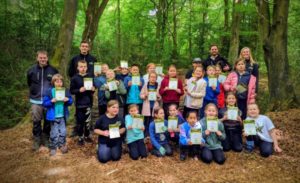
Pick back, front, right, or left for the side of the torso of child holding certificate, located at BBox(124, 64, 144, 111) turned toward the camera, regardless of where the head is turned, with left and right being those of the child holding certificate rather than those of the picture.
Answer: front

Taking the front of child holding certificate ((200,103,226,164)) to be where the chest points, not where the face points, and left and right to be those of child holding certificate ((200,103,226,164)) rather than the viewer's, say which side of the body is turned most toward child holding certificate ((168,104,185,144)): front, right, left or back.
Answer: right

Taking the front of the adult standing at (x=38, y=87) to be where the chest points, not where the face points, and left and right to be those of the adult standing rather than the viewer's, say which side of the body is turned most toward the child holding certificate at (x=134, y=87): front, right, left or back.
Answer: left

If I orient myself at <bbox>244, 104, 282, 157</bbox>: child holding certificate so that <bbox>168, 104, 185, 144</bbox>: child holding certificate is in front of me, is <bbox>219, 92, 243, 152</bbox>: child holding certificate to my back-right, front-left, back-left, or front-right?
front-right

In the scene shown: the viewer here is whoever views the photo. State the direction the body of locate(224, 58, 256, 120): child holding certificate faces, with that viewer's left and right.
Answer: facing the viewer

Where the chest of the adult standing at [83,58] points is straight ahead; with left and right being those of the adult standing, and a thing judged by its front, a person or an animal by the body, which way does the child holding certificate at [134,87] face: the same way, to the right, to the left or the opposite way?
the same way

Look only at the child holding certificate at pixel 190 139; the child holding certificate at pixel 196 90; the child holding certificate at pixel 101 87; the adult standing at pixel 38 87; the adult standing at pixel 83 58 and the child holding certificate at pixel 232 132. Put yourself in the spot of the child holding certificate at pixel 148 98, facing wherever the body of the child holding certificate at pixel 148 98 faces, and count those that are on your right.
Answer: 3

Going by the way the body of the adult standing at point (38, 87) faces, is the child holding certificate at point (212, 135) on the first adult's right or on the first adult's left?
on the first adult's left

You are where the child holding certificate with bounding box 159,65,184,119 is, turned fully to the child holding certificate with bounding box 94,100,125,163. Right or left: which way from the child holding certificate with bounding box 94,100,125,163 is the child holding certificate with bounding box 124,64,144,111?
right

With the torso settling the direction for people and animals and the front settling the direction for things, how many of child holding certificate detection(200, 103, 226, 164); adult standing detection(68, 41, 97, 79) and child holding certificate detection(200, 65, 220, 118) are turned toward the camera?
3

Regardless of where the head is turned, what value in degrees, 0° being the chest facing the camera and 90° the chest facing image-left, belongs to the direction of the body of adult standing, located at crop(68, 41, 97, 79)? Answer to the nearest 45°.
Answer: approximately 0°

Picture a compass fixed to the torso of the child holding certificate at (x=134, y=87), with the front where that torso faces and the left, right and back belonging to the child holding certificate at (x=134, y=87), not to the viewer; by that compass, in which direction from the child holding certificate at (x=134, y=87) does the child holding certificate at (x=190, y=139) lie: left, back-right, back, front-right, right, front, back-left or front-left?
front-left

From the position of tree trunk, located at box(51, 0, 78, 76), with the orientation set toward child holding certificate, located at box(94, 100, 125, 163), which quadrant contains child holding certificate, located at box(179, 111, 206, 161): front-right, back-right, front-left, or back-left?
front-left

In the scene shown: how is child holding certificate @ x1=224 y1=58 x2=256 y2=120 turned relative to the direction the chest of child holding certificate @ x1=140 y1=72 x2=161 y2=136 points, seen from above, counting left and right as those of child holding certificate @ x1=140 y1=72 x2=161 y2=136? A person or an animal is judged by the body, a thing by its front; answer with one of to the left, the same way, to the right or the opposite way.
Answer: the same way

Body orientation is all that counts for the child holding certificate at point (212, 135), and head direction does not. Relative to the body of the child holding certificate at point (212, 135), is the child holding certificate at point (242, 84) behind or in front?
behind

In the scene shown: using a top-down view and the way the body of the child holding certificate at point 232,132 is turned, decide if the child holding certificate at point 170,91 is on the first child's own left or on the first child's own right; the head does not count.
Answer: on the first child's own right
